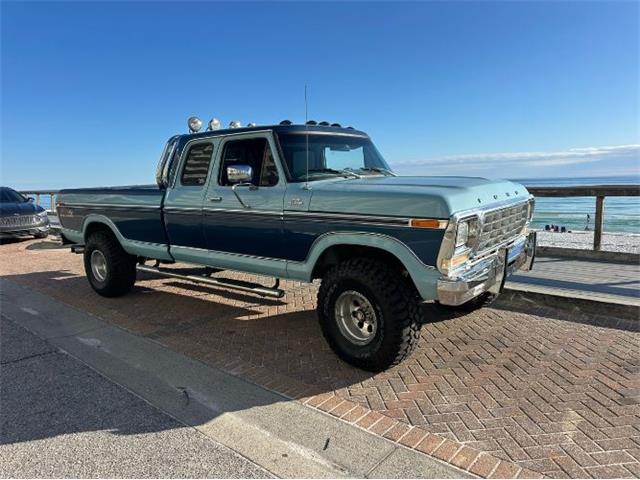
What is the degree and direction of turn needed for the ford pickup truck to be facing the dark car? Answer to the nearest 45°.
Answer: approximately 180°

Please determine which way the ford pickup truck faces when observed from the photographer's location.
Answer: facing the viewer and to the right of the viewer

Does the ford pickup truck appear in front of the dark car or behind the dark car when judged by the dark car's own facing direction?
in front

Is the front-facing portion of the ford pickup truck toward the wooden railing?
no

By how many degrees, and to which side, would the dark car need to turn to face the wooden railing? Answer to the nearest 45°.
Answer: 0° — it already faces it

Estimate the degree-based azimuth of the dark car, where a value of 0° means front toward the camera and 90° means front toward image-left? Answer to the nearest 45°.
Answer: approximately 315°

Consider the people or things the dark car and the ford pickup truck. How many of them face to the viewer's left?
0
